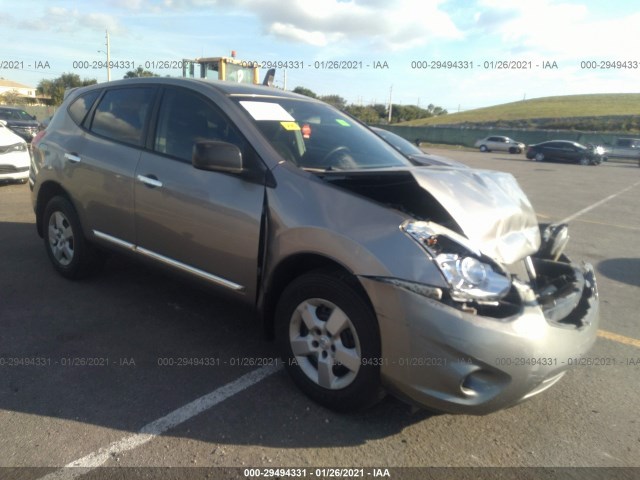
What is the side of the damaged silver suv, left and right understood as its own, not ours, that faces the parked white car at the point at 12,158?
back

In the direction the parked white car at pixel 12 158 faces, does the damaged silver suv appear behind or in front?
in front

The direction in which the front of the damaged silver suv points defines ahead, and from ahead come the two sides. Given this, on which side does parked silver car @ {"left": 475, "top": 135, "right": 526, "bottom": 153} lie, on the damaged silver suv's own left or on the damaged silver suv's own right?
on the damaged silver suv's own left

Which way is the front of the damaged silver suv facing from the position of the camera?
facing the viewer and to the right of the viewer

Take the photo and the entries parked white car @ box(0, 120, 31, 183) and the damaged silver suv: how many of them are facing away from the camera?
0

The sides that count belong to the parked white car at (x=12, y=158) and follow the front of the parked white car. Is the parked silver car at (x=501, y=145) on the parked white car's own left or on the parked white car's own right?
on the parked white car's own left

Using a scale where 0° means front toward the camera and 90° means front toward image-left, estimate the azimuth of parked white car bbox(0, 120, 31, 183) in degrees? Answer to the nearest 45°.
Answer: approximately 315°
